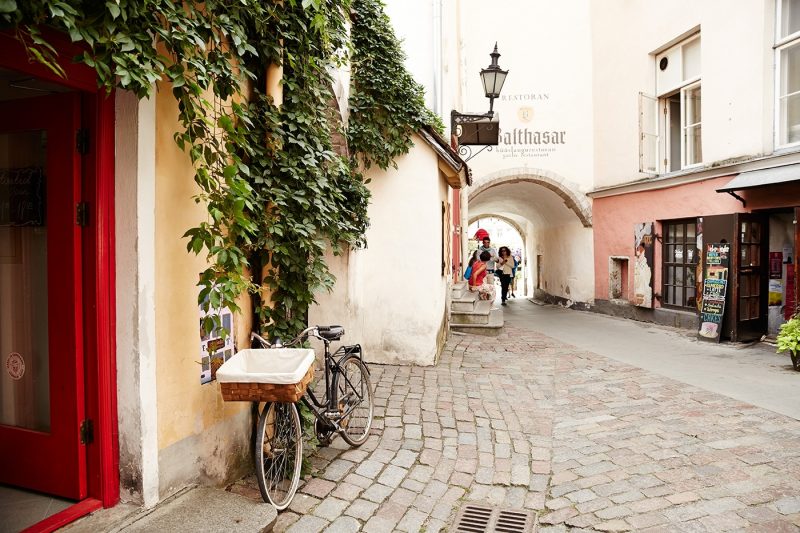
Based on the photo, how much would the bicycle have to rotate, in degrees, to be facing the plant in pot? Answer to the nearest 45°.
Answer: approximately 135° to its left

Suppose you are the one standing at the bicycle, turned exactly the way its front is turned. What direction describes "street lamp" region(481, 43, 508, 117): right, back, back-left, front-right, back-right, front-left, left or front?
back

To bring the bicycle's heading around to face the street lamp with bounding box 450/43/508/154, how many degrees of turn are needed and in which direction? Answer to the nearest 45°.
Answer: approximately 180°

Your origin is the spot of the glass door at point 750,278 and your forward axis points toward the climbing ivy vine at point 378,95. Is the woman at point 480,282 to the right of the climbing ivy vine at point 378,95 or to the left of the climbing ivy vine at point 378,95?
right

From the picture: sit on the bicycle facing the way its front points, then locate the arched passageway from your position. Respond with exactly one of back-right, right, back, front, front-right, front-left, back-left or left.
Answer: back

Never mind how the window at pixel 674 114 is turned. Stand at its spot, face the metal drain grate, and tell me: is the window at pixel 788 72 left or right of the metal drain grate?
left

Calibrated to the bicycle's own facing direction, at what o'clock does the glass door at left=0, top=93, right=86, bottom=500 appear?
The glass door is roughly at 1 o'clock from the bicycle.

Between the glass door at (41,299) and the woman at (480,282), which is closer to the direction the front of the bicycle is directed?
the glass door

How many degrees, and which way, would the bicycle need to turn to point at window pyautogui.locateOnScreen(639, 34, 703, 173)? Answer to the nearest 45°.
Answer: approximately 180°

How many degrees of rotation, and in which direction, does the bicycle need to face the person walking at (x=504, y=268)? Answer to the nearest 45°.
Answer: approximately 180°

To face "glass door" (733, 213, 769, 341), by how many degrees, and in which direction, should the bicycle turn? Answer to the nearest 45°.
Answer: approximately 180°

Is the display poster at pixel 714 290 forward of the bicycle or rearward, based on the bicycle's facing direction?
rearward

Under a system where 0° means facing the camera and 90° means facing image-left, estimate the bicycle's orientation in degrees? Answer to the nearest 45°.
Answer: approximately 45°
